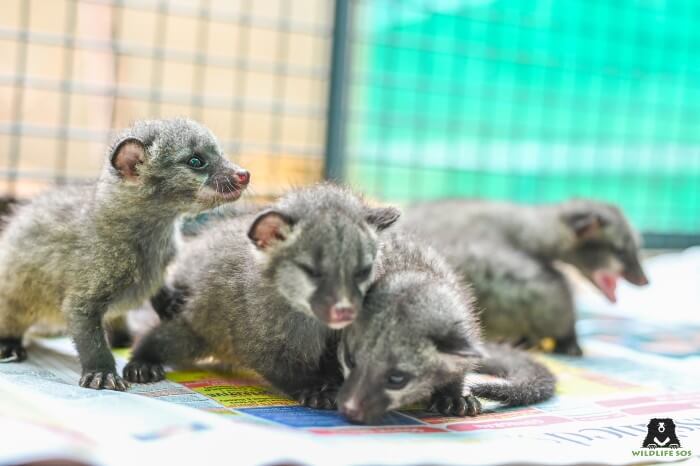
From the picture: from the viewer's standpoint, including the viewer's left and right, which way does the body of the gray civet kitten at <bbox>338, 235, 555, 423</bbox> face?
facing the viewer and to the left of the viewer

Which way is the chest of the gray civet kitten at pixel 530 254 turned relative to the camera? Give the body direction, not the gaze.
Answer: to the viewer's right

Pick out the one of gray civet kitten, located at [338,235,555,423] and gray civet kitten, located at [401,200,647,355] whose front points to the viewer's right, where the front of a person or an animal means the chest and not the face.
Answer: gray civet kitten, located at [401,200,647,355]

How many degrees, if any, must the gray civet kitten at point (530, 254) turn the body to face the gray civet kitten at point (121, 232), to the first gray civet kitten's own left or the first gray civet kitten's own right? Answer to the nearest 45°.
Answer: approximately 135° to the first gray civet kitten's own right

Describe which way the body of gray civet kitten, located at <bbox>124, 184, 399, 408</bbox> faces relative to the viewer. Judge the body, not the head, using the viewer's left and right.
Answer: facing the viewer and to the right of the viewer

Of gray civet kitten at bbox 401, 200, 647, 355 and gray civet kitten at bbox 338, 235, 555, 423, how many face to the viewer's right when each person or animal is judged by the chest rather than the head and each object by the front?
1
